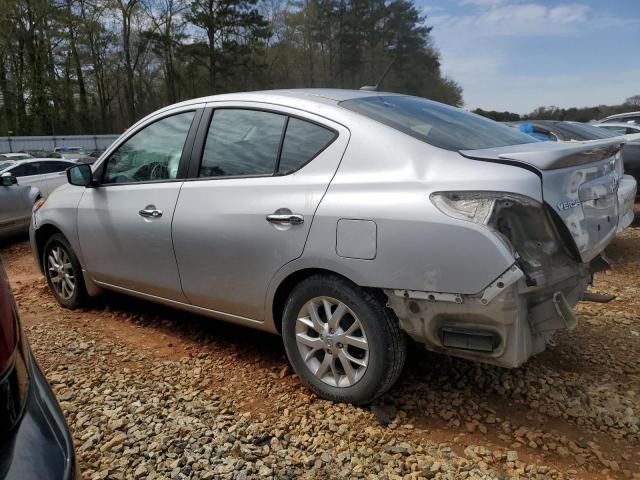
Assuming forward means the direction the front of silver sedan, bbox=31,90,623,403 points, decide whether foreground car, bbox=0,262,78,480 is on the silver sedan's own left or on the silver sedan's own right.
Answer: on the silver sedan's own left

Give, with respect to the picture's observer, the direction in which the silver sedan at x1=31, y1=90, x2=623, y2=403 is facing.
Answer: facing away from the viewer and to the left of the viewer

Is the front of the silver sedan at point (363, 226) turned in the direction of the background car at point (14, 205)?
yes

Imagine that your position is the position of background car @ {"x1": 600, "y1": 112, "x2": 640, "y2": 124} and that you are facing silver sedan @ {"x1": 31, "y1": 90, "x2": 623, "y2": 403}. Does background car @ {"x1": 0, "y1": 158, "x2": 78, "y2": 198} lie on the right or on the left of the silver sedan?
right

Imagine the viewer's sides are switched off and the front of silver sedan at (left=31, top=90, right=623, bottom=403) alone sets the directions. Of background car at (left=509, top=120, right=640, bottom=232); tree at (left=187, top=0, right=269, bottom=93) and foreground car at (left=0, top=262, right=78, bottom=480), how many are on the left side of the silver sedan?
1

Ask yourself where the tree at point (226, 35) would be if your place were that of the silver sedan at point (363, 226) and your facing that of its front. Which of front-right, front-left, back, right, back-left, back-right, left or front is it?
front-right

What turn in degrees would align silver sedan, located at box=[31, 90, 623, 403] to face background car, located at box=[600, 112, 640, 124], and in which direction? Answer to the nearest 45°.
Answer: approximately 90° to its right

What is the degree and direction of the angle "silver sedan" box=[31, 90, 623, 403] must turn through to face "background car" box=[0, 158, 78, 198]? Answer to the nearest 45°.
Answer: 0° — it already faces it

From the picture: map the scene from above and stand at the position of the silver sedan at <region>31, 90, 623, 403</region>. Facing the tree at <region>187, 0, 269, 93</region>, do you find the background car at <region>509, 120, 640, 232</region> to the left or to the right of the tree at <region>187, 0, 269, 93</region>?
right

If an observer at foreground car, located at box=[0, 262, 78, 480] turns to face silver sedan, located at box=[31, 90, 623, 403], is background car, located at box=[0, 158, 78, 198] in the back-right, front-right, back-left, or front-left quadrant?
front-left

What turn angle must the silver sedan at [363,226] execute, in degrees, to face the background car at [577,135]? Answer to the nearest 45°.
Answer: approximately 90° to its right
